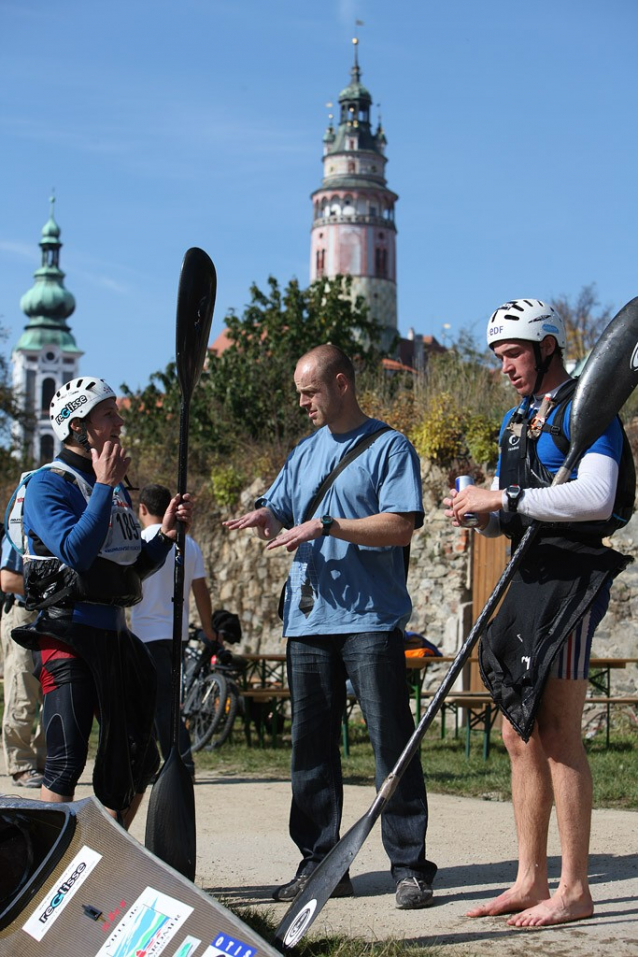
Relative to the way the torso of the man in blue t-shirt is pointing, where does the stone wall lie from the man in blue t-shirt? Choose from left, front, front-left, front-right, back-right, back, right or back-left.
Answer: back-right

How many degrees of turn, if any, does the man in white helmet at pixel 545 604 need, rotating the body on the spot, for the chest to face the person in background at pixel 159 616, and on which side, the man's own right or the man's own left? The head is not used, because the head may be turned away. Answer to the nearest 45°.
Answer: approximately 90° to the man's own right

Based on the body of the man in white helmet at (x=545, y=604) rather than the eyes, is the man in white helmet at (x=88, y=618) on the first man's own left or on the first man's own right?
on the first man's own right

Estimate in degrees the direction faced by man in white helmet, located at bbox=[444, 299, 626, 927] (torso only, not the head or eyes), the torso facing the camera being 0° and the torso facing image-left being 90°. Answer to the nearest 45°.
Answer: approximately 45°

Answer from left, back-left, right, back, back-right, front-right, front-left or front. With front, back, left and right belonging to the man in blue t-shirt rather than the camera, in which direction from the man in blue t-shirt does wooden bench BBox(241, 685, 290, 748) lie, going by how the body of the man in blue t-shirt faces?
back-right

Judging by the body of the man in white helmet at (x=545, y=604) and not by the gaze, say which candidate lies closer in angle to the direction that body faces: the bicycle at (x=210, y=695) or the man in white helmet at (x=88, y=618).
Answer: the man in white helmet

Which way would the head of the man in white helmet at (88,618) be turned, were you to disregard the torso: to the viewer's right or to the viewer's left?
to the viewer's right

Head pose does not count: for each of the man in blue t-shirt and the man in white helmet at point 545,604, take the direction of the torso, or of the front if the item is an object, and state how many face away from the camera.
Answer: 0

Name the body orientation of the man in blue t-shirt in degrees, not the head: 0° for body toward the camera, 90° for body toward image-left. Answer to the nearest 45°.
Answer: approximately 45°

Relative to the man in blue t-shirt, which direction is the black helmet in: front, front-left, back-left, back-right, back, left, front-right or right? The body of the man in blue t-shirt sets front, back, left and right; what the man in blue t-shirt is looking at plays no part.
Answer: back-right

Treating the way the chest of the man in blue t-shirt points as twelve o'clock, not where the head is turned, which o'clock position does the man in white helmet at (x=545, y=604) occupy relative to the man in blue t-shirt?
The man in white helmet is roughly at 9 o'clock from the man in blue t-shirt.
